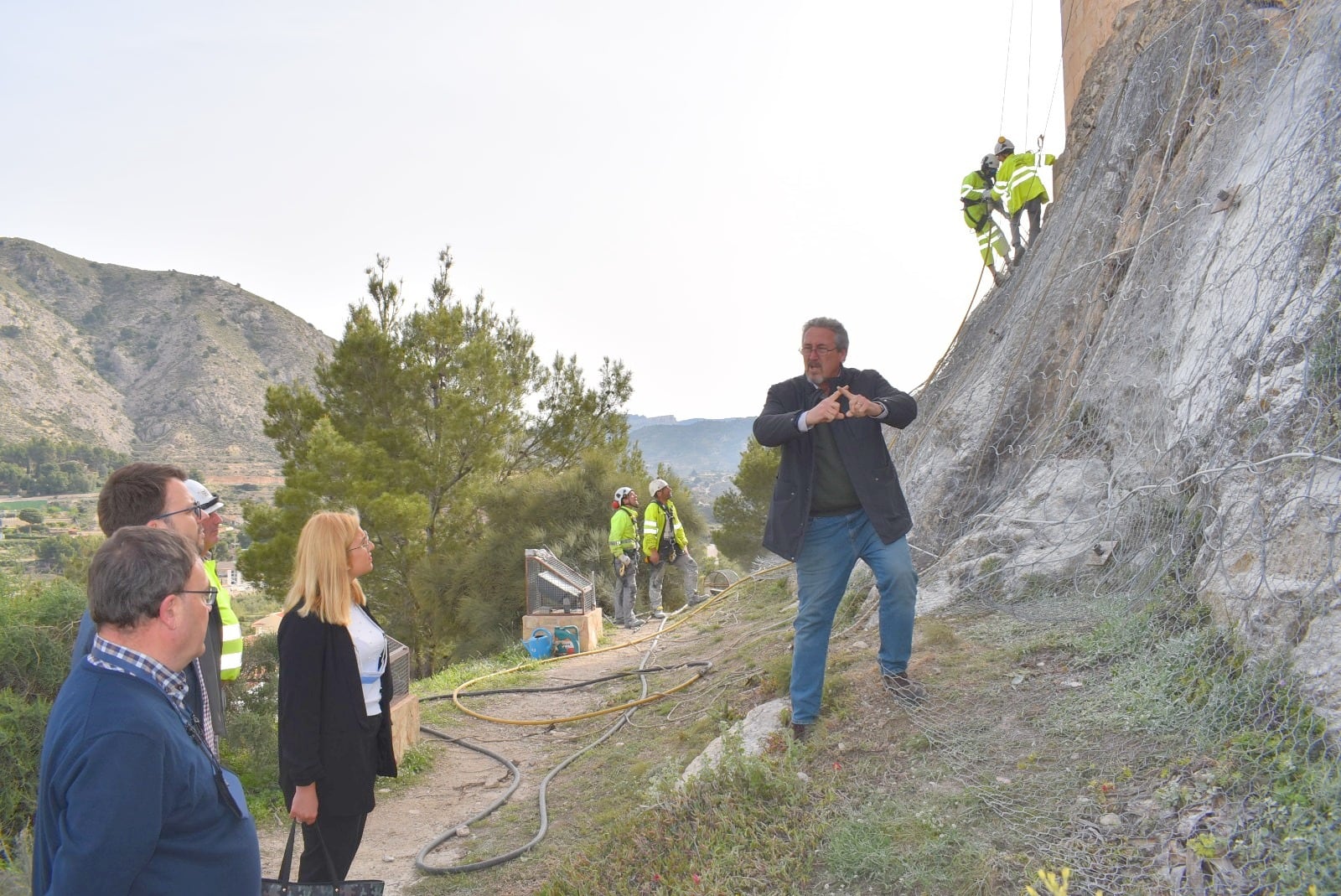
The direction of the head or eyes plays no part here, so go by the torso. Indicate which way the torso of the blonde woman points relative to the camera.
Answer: to the viewer's right

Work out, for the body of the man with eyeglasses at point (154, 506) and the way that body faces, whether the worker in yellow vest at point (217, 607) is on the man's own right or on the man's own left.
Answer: on the man's own left

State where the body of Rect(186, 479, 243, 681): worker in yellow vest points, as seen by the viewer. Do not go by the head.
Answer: to the viewer's right

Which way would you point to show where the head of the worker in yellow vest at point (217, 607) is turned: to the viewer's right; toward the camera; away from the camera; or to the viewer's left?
to the viewer's right

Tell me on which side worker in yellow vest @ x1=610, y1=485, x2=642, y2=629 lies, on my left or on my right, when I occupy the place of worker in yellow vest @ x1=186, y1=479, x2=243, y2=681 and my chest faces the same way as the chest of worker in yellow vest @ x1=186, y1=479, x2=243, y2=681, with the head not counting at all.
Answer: on my left

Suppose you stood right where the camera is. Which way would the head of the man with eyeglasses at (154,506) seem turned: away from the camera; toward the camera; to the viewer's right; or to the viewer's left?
to the viewer's right

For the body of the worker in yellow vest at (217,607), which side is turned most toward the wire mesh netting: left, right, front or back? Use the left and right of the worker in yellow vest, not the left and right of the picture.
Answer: front

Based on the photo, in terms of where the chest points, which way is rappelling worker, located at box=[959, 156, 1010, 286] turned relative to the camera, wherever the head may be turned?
to the viewer's right

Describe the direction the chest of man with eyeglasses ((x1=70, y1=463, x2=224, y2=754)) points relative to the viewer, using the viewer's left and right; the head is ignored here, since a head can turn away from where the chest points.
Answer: facing to the right of the viewer

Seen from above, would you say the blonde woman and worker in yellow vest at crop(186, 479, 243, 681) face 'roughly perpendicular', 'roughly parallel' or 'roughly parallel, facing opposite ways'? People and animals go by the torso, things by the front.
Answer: roughly parallel

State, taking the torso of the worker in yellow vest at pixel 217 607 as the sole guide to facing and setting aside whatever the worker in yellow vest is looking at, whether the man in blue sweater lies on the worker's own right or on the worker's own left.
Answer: on the worker's own right

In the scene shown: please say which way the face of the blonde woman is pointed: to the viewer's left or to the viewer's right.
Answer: to the viewer's right

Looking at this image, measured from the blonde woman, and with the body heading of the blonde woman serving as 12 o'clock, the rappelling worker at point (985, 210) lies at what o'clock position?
The rappelling worker is roughly at 11 o'clock from the blonde woman.

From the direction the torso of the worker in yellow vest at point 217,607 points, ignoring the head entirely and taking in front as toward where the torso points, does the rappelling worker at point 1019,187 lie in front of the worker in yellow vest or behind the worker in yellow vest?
in front

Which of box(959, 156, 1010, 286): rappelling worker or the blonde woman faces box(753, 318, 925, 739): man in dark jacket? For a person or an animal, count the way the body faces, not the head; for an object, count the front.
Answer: the blonde woman

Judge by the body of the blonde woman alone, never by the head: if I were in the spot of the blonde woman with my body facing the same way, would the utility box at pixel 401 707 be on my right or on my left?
on my left

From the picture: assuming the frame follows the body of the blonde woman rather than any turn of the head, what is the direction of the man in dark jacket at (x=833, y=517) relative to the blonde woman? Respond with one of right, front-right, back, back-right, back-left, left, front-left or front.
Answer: front
